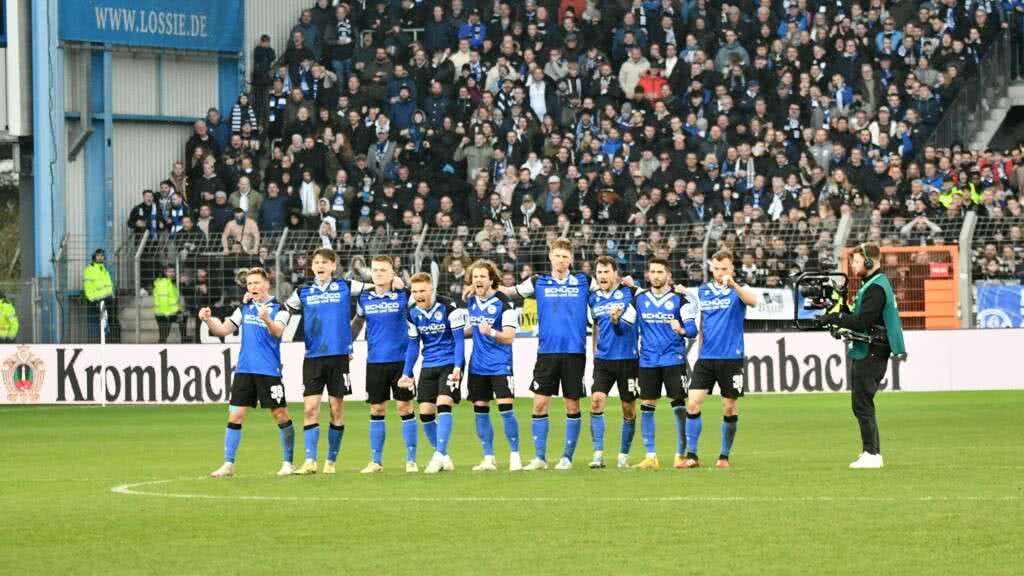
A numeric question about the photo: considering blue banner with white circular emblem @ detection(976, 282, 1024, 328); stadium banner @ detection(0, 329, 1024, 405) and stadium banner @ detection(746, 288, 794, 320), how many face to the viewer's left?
0

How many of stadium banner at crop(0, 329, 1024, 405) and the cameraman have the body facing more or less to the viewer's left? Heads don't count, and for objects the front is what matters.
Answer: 1

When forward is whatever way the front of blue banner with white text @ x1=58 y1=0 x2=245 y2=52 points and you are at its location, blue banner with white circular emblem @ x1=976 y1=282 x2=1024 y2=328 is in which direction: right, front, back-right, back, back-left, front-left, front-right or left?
front-left

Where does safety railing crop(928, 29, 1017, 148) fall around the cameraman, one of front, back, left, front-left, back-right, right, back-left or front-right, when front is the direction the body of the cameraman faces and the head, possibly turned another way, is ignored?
right

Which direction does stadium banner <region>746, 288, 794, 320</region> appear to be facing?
toward the camera

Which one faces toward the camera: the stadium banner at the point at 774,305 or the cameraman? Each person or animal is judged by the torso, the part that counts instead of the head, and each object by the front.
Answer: the stadium banner

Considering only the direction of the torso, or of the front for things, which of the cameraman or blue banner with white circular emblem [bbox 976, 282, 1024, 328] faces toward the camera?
the blue banner with white circular emblem

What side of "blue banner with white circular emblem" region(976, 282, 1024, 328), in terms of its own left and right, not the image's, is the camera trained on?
front

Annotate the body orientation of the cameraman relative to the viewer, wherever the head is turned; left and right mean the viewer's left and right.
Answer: facing to the left of the viewer

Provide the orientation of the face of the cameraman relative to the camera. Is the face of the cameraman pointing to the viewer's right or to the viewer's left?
to the viewer's left

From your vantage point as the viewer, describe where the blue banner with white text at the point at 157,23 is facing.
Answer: facing the viewer

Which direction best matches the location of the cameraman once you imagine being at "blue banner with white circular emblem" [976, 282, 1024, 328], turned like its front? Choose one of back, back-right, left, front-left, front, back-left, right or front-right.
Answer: front

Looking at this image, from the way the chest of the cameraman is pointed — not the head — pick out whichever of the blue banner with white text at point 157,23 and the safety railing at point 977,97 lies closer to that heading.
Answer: the blue banner with white text

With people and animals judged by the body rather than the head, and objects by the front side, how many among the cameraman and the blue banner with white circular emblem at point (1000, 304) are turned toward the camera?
1

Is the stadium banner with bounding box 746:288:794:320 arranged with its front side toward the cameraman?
yes

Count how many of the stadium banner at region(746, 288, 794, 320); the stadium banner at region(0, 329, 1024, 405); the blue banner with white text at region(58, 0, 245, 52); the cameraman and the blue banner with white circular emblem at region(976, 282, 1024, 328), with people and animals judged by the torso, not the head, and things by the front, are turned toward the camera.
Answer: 4
